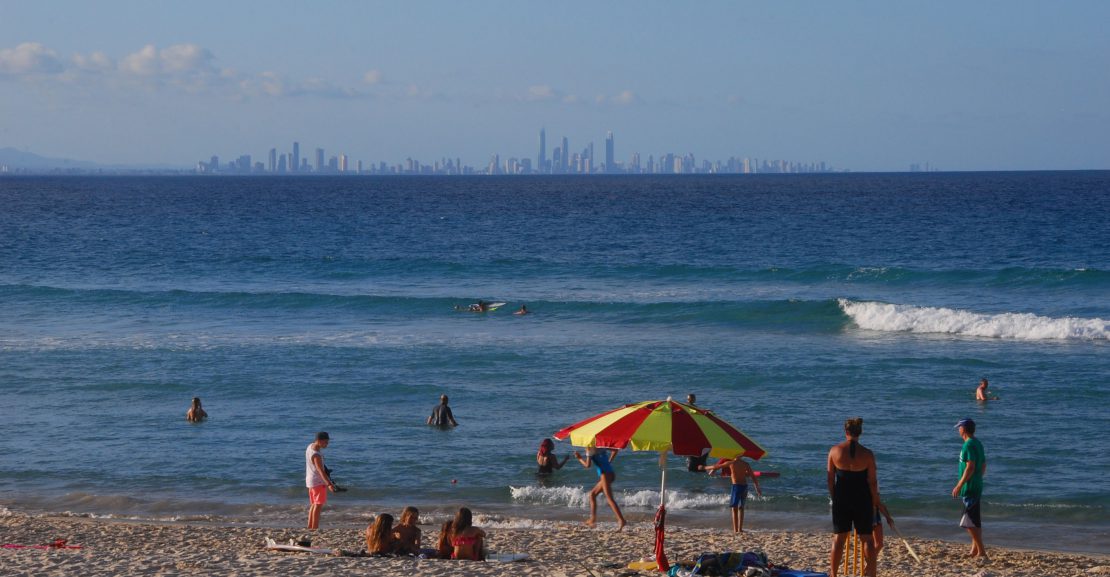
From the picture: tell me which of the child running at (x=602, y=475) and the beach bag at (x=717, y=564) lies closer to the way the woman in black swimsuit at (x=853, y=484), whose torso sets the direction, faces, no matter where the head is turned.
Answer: the child running

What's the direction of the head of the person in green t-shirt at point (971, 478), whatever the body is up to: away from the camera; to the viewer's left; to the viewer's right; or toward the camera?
to the viewer's left

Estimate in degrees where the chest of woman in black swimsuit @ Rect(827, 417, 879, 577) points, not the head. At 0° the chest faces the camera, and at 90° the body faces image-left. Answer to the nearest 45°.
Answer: approximately 180°

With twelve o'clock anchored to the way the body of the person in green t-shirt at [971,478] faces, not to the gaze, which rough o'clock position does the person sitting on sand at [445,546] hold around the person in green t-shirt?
The person sitting on sand is roughly at 11 o'clock from the person in green t-shirt.

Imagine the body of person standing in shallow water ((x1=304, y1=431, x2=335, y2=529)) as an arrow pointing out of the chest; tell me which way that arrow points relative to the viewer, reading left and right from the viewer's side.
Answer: facing to the right of the viewer

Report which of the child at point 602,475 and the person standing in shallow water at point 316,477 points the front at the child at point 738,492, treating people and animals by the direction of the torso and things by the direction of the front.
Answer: the person standing in shallow water

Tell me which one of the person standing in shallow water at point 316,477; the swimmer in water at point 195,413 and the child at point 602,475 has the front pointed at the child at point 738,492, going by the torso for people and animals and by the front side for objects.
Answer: the person standing in shallow water

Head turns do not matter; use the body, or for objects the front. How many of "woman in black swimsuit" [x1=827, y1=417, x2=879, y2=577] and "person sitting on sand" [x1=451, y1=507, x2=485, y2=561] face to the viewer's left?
0

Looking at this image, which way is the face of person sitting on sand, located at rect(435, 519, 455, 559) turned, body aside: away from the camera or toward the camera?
away from the camera

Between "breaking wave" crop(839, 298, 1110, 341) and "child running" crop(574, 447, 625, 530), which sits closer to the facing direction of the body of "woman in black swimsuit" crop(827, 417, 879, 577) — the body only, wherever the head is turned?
the breaking wave

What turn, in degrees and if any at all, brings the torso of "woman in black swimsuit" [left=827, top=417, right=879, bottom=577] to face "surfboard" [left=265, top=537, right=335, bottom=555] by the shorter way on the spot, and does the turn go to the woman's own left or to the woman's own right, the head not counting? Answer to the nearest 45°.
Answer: approximately 90° to the woman's own left

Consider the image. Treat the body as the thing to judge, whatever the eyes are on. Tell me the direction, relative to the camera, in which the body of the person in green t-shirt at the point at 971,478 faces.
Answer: to the viewer's left

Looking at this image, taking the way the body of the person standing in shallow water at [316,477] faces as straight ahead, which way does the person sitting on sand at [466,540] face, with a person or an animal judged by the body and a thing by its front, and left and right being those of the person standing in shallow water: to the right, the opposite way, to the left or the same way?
to the left
